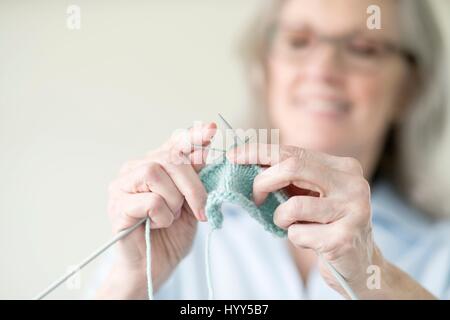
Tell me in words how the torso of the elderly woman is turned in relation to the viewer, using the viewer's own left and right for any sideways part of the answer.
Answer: facing the viewer and to the left of the viewer
